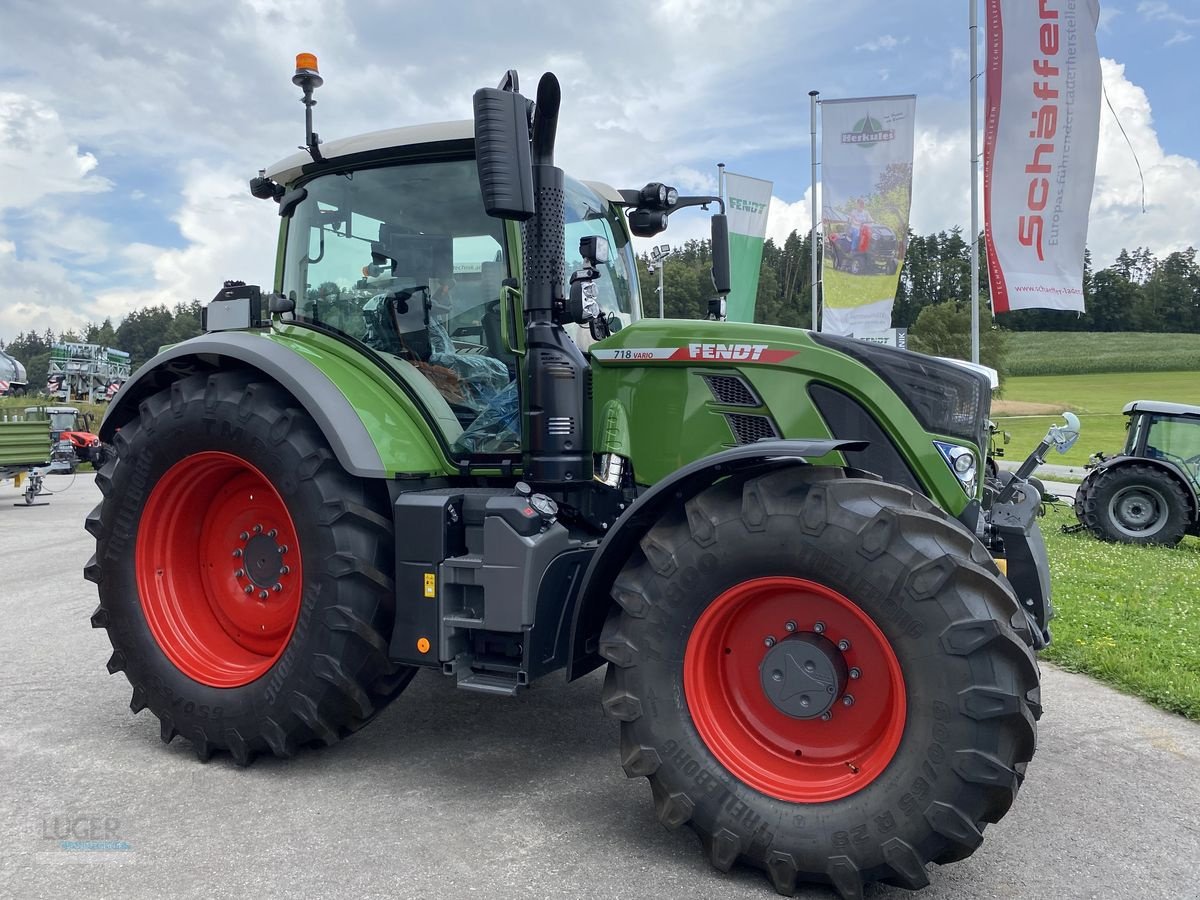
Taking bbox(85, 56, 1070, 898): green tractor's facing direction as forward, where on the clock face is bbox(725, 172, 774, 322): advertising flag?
The advertising flag is roughly at 8 o'clock from the green tractor.

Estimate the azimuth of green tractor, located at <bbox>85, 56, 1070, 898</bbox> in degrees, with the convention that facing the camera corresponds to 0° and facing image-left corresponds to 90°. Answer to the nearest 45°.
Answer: approximately 315°

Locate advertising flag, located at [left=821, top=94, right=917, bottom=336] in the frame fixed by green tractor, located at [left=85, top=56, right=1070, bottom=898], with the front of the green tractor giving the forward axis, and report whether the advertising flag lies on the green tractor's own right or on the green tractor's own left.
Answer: on the green tractor's own left

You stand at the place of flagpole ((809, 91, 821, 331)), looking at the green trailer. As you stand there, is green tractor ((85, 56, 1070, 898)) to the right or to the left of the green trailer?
left

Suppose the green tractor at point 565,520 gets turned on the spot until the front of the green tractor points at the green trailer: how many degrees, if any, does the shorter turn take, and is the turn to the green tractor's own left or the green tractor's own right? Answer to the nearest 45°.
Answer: approximately 180°

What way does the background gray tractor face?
to the viewer's right
